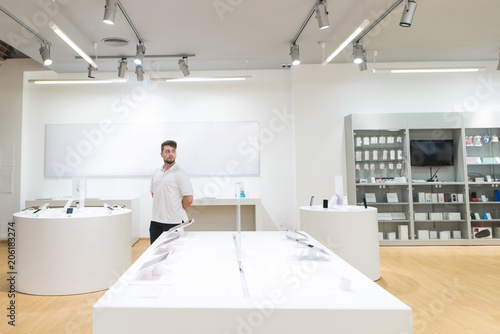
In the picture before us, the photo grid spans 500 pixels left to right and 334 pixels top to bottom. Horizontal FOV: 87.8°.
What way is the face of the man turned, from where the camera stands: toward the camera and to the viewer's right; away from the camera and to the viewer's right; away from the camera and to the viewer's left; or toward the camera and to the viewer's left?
toward the camera and to the viewer's right

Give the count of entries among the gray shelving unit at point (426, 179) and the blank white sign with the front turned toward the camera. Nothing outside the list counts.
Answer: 2

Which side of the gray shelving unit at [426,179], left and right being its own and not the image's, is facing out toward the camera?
front

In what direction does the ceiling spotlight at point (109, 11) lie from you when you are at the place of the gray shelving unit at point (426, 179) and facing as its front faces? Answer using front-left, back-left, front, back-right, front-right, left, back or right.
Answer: front-right

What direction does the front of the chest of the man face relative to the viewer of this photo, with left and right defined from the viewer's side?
facing the viewer and to the left of the viewer

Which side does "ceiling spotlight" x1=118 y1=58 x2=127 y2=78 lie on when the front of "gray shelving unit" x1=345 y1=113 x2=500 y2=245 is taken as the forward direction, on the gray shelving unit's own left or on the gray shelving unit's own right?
on the gray shelving unit's own right

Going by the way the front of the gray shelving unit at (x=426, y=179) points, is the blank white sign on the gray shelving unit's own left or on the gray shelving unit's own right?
on the gray shelving unit's own right

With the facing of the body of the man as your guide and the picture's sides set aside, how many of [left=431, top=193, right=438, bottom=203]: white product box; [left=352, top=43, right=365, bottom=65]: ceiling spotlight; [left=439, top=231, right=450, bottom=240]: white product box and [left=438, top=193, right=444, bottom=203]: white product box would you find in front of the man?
0

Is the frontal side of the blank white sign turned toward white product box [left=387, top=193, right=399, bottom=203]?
no

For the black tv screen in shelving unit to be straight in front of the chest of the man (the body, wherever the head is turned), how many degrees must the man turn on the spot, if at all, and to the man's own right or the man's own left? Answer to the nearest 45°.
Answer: approximately 135° to the man's own left

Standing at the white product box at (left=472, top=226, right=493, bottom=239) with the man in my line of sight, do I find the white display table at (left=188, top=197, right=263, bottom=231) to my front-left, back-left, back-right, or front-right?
front-right

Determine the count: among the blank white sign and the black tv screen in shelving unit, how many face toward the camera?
2

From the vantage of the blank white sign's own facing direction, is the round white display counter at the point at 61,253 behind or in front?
in front

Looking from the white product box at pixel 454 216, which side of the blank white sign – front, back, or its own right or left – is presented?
left

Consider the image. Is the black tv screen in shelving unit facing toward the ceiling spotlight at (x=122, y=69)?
no

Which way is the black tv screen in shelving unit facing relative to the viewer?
toward the camera

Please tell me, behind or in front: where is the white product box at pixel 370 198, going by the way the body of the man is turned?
behind
